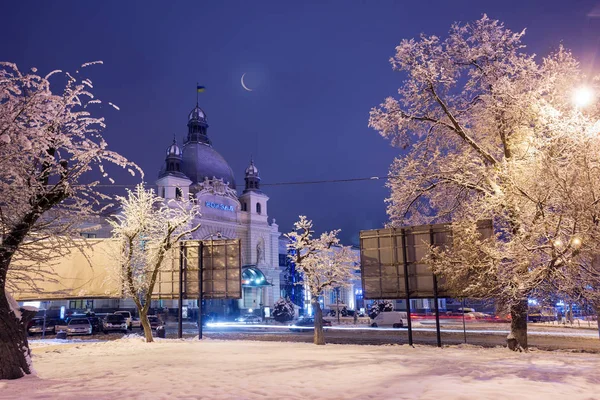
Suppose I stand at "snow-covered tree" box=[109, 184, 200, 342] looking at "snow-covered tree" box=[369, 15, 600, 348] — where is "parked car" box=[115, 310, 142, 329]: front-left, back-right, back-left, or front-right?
back-left

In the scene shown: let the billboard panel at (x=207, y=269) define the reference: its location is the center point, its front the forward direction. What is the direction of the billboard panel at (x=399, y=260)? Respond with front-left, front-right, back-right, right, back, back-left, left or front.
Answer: back-right

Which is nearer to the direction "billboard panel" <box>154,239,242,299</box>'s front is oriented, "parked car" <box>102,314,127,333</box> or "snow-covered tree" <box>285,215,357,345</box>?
the parked car

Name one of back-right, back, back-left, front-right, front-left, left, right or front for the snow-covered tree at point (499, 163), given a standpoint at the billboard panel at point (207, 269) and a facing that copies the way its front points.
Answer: back-right

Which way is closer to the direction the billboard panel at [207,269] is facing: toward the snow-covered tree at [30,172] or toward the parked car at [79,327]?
the parked car

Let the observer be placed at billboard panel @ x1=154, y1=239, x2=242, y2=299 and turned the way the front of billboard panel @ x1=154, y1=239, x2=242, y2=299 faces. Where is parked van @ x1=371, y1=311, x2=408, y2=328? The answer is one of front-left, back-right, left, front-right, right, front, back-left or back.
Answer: front-right

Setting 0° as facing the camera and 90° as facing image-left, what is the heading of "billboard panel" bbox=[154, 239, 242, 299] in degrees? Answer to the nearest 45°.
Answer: approximately 180°

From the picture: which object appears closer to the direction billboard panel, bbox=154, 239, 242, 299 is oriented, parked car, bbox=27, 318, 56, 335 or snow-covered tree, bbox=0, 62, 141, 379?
the parked car

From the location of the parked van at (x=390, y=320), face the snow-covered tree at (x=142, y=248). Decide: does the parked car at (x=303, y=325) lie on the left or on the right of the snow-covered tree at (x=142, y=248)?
right
